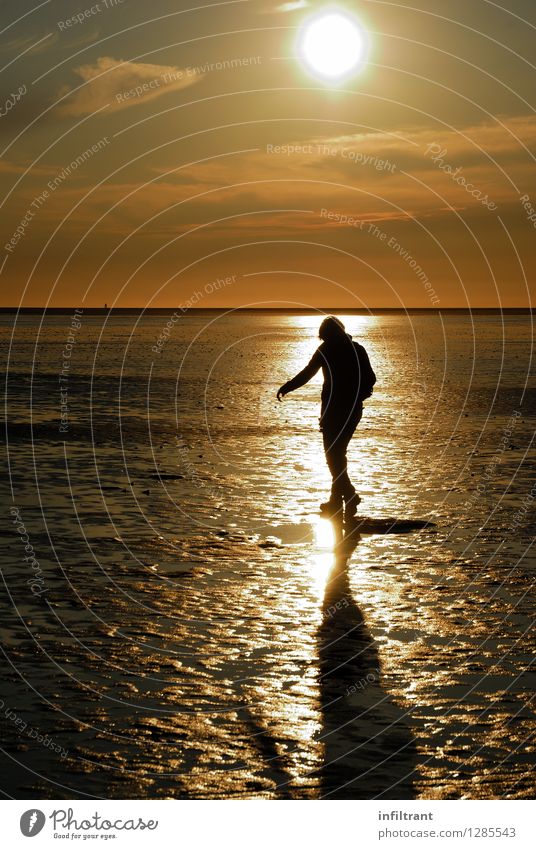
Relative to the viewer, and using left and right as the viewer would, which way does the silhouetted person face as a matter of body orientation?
facing the viewer and to the left of the viewer
